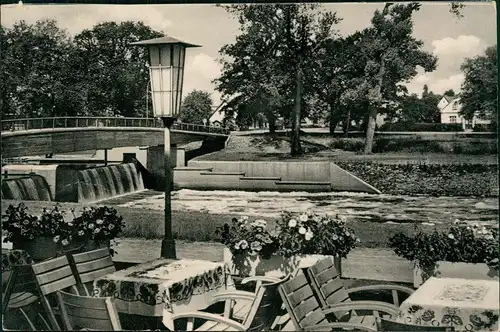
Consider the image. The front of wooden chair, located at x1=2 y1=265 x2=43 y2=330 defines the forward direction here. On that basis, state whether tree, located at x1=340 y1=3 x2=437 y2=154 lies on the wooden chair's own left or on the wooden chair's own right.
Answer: on the wooden chair's own left

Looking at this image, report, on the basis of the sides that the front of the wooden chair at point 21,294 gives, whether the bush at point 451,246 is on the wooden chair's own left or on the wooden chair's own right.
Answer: on the wooden chair's own left

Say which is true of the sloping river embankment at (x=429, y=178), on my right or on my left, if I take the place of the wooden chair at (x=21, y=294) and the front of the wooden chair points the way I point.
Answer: on my left
